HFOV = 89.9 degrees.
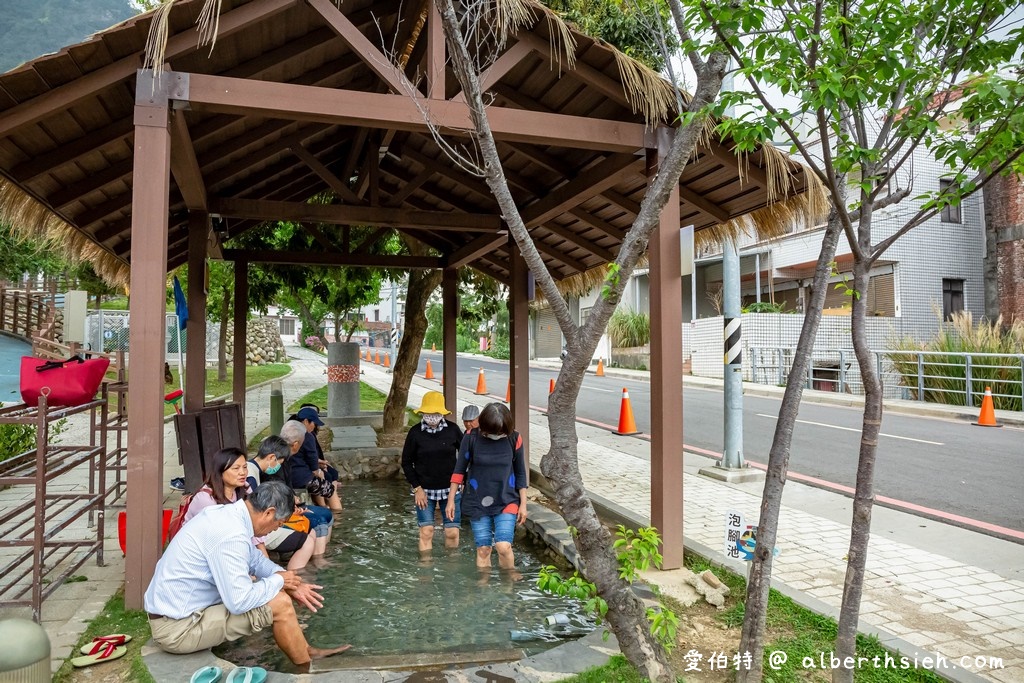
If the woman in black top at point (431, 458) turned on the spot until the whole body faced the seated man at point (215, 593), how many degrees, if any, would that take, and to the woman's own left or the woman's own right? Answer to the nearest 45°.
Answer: approximately 45° to the woman's own right

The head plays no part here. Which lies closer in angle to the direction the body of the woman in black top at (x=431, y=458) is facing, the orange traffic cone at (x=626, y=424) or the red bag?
the red bag

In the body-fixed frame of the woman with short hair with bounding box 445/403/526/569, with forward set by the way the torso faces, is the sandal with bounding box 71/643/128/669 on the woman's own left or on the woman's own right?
on the woman's own right

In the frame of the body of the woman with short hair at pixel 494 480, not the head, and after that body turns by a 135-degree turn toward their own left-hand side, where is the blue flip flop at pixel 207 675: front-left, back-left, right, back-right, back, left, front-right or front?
back

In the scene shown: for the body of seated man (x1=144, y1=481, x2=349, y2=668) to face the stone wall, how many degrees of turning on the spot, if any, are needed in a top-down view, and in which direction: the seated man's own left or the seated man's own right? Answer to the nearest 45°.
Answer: approximately 90° to the seated man's own left

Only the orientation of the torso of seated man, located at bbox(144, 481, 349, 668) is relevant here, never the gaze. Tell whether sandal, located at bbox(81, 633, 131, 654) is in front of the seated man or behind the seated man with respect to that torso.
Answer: behind

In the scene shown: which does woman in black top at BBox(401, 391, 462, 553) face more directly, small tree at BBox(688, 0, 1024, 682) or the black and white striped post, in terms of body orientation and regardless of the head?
the small tree

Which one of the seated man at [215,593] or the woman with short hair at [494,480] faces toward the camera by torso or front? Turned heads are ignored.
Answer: the woman with short hair

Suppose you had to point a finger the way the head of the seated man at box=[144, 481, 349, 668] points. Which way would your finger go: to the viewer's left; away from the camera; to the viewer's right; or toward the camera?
to the viewer's right

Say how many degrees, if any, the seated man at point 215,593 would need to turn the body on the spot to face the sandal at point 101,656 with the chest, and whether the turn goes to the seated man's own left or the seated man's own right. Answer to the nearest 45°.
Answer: approximately 180°

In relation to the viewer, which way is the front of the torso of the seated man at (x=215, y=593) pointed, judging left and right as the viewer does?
facing to the right of the viewer

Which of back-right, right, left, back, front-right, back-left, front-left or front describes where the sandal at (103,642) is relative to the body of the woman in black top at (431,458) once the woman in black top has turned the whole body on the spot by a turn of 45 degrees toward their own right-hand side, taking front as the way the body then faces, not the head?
front

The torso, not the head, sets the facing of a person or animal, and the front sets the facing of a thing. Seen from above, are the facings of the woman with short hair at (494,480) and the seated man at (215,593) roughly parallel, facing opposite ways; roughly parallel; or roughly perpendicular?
roughly perpendicular

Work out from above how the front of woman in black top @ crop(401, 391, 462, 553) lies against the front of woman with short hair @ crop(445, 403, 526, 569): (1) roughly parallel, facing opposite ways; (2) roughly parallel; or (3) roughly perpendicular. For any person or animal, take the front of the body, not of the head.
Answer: roughly parallel

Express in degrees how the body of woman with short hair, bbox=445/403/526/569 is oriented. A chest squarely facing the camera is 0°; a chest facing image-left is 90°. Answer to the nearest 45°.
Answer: approximately 0°
